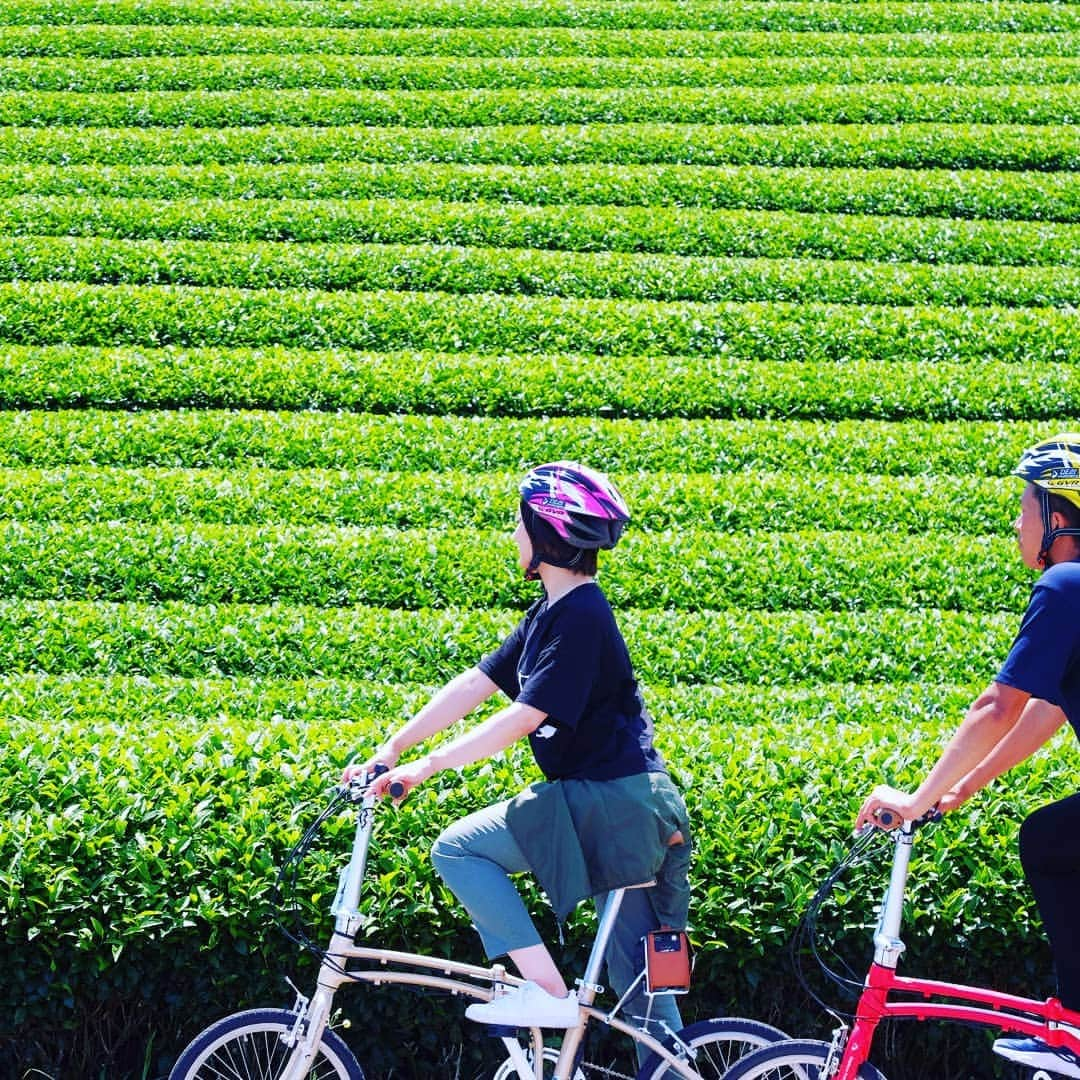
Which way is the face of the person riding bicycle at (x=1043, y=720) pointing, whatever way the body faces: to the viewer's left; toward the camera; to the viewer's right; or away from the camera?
to the viewer's left

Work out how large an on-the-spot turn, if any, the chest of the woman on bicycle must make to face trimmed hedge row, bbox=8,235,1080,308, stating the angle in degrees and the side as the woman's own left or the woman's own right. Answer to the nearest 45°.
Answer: approximately 90° to the woman's own right

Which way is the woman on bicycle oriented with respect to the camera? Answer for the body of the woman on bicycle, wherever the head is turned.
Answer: to the viewer's left

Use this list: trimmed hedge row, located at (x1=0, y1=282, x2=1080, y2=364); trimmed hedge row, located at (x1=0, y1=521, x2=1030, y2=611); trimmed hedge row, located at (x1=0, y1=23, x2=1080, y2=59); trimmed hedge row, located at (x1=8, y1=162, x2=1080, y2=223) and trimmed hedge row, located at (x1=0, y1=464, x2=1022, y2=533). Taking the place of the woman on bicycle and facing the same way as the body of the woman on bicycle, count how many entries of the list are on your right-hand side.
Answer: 5

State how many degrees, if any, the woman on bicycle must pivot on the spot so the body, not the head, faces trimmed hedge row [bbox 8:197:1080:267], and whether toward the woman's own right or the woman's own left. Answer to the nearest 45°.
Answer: approximately 90° to the woman's own right

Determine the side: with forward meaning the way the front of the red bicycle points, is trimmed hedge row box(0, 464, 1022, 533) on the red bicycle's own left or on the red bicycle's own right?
on the red bicycle's own right

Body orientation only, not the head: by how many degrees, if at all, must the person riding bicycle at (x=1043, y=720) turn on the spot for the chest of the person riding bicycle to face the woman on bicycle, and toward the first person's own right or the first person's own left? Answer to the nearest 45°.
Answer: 0° — they already face them

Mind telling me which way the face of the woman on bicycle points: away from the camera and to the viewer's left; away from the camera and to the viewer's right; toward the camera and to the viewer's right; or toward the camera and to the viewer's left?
away from the camera and to the viewer's left

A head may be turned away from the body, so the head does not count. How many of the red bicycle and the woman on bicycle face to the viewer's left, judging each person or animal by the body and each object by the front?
2

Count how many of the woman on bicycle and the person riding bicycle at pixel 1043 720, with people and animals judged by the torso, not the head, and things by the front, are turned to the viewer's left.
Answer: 2

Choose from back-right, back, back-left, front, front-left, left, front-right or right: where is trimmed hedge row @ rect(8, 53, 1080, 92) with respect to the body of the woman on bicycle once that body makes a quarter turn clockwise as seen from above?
front

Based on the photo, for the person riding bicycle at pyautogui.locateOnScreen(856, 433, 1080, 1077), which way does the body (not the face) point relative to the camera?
to the viewer's left

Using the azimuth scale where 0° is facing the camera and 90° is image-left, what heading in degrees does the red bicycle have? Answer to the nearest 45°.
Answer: approximately 90°

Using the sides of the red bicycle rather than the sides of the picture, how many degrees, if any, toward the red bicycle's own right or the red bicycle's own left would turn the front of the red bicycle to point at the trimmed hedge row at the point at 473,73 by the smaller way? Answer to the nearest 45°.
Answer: approximately 90° to the red bicycle's own right
